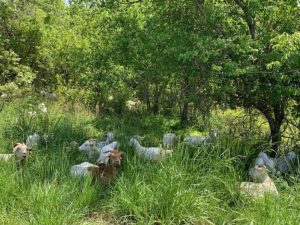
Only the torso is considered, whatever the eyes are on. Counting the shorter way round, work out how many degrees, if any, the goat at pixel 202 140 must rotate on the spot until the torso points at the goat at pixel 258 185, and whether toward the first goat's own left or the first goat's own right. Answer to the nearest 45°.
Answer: approximately 45° to the first goat's own right

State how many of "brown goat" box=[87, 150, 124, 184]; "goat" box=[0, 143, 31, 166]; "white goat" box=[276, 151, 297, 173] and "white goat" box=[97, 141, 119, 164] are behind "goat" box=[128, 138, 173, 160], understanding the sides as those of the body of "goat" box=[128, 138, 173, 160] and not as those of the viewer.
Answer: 1

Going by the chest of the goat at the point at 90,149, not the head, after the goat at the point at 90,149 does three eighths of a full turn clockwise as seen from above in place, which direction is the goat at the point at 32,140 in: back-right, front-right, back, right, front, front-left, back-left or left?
back-left

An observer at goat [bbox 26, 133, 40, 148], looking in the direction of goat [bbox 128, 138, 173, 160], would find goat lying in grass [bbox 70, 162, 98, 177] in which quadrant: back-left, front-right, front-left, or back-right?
front-right

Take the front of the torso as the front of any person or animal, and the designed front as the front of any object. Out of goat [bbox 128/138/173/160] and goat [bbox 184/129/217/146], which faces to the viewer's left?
goat [bbox 128/138/173/160]

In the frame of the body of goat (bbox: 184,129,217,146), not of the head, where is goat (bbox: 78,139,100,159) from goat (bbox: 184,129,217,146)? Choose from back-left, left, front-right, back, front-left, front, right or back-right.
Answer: back

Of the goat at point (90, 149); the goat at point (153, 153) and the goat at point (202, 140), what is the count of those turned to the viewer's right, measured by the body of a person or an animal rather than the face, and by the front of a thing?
1

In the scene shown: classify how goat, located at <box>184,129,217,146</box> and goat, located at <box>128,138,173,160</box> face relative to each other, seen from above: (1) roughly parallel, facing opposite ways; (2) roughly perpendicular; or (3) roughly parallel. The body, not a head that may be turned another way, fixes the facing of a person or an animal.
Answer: roughly parallel, facing opposite ways

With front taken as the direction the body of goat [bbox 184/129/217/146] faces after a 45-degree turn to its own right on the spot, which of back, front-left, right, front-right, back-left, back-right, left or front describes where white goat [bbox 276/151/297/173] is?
front-left

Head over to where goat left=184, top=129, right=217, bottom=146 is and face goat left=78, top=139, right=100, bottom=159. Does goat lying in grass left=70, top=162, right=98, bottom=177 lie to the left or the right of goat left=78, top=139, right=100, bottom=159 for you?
left

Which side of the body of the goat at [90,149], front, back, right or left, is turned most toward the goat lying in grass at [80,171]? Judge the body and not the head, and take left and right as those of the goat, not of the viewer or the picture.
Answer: left

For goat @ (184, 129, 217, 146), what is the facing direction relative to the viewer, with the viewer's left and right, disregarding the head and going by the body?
facing to the right of the viewer

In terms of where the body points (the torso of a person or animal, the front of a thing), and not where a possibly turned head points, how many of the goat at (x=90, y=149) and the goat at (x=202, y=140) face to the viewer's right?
1

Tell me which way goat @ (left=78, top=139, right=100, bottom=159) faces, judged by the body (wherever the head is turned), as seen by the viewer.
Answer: to the viewer's left

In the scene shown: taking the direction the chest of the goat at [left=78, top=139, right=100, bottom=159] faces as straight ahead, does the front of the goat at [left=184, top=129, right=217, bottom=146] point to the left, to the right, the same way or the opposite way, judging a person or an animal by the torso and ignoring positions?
the opposite way

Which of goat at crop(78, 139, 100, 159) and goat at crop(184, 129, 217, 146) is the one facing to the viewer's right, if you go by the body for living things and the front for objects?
goat at crop(184, 129, 217, 146)

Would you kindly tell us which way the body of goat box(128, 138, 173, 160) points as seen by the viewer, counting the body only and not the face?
to the viewer's left

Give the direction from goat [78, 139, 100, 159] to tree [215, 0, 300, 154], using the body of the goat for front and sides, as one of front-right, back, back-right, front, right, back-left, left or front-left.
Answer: back

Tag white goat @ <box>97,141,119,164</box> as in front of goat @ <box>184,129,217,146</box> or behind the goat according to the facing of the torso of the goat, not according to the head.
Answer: behind

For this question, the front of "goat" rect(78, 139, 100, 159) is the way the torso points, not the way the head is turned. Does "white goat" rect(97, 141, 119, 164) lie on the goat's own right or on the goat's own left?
on the goat's own left
